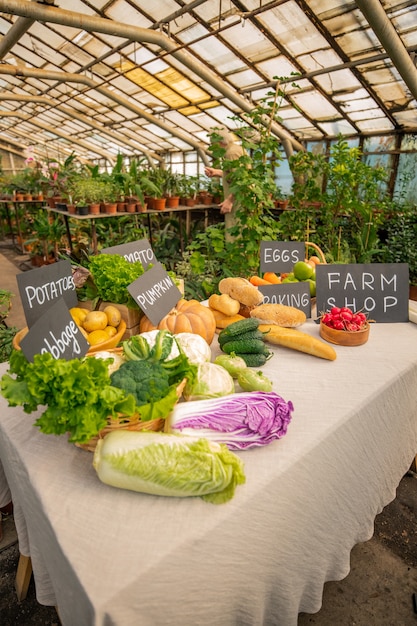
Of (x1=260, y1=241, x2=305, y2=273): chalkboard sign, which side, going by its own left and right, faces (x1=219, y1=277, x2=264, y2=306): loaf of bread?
front

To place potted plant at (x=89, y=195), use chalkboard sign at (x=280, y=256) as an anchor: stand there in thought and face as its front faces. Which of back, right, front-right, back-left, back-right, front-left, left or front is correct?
back-right

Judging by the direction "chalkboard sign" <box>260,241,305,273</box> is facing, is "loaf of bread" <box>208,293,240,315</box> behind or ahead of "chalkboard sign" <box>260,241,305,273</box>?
ahead

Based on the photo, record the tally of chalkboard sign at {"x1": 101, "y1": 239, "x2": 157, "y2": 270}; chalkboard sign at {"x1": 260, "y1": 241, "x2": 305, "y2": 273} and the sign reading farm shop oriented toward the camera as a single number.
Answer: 3

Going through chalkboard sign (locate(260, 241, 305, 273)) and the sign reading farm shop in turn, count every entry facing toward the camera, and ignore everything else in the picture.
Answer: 2

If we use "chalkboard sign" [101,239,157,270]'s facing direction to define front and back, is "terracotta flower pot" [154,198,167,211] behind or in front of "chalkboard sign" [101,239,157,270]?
behind

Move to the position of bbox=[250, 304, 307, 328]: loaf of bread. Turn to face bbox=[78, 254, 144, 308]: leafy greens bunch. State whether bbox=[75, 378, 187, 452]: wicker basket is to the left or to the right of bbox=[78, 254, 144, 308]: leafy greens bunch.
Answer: left

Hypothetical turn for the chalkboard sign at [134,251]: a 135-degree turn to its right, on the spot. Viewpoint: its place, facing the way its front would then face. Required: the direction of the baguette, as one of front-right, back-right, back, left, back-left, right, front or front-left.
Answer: back

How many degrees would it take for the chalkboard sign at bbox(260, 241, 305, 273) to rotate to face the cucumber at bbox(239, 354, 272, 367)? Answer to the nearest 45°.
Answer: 0° — it already faces it
